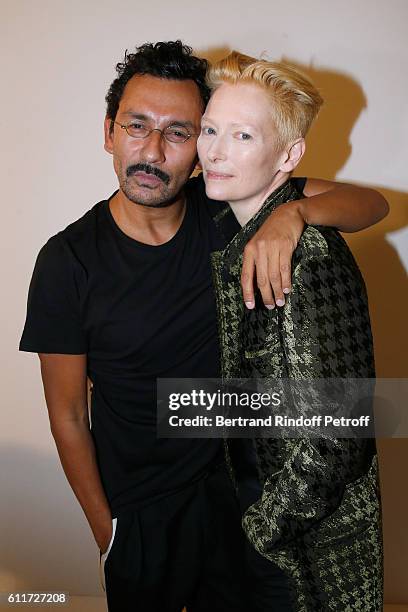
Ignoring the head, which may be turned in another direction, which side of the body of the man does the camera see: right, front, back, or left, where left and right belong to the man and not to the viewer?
front

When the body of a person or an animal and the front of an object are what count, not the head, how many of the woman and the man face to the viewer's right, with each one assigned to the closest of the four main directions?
0
